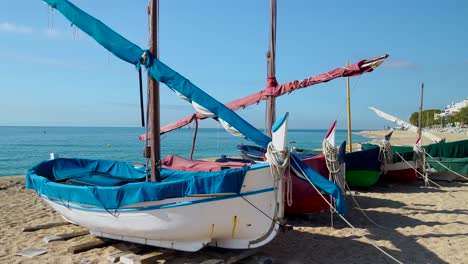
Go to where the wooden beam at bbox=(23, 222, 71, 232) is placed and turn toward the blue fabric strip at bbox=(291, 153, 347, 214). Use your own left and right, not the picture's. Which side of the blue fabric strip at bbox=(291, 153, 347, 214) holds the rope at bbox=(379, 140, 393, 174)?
left

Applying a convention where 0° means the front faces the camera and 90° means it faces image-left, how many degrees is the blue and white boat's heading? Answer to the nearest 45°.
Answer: approximately 315°

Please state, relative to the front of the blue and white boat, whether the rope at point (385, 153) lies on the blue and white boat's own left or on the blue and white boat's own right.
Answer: on the blue and white boat's own left
